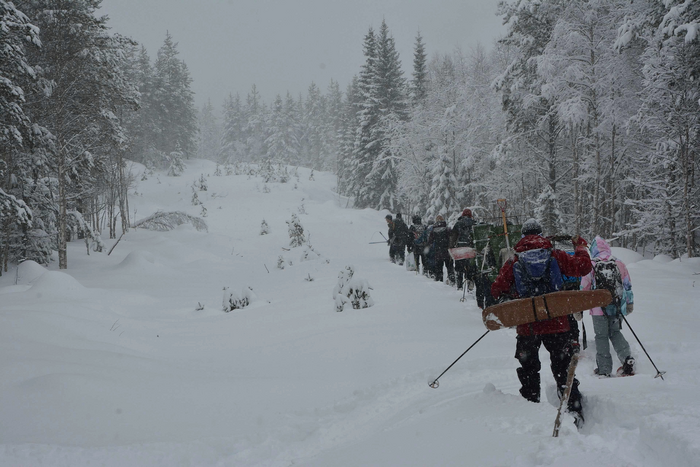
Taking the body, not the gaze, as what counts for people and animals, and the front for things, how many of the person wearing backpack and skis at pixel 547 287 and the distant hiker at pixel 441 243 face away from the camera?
2

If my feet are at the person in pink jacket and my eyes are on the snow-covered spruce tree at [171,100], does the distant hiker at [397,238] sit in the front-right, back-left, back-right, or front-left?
front-right

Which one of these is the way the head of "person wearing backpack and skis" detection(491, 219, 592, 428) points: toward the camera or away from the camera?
away from the camera

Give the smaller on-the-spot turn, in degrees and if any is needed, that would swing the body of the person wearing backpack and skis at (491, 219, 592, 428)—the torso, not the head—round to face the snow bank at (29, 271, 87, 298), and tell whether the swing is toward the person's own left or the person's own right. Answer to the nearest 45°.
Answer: approximately 90° to the person's own left

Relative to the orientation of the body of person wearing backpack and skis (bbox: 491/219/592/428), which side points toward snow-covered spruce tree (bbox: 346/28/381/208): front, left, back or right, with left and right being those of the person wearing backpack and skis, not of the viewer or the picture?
front

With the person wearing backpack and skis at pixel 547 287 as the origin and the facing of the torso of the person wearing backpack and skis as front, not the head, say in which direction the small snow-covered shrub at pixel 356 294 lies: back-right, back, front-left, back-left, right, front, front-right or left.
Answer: front-left

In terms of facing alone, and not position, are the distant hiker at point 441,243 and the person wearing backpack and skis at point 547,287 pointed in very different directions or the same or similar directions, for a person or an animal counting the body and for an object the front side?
same or similar directions

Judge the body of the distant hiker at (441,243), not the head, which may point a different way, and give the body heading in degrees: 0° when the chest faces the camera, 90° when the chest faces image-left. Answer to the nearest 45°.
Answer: approximately 180°

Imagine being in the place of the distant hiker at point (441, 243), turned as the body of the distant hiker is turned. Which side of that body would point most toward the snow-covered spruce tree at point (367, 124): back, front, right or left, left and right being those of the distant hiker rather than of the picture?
front

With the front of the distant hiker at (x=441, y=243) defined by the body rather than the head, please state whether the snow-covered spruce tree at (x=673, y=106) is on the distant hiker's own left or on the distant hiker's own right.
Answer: on the distant hiker's own right

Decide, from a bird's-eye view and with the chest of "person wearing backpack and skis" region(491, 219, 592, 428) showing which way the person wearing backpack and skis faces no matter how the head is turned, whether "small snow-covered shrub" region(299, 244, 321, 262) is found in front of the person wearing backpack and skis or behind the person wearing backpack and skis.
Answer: in front

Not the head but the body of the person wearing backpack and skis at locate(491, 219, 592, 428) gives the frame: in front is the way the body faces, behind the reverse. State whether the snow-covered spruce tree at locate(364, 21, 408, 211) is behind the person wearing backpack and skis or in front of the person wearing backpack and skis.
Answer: in front

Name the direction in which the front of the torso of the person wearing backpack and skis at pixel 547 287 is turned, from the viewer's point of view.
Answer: away from the camera
